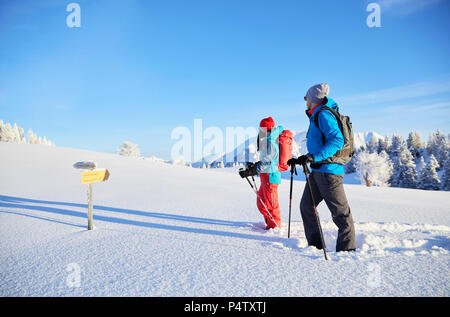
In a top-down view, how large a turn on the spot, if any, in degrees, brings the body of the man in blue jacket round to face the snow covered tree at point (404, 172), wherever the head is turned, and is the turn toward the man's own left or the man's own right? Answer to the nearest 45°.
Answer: approximately 90° to the man's own right

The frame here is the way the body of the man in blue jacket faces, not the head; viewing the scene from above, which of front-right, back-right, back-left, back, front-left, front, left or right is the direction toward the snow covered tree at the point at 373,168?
right

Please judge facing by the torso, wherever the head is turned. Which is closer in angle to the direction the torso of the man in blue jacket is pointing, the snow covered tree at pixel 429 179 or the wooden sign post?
the wooden sign post

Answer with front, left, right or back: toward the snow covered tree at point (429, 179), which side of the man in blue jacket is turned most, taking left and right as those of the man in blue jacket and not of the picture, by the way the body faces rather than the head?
right

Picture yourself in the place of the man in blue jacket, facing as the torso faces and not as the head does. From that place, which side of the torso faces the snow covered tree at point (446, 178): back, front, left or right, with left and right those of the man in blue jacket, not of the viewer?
right

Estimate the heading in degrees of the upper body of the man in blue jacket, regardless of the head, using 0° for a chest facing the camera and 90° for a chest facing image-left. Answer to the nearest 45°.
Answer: approximately 90°
